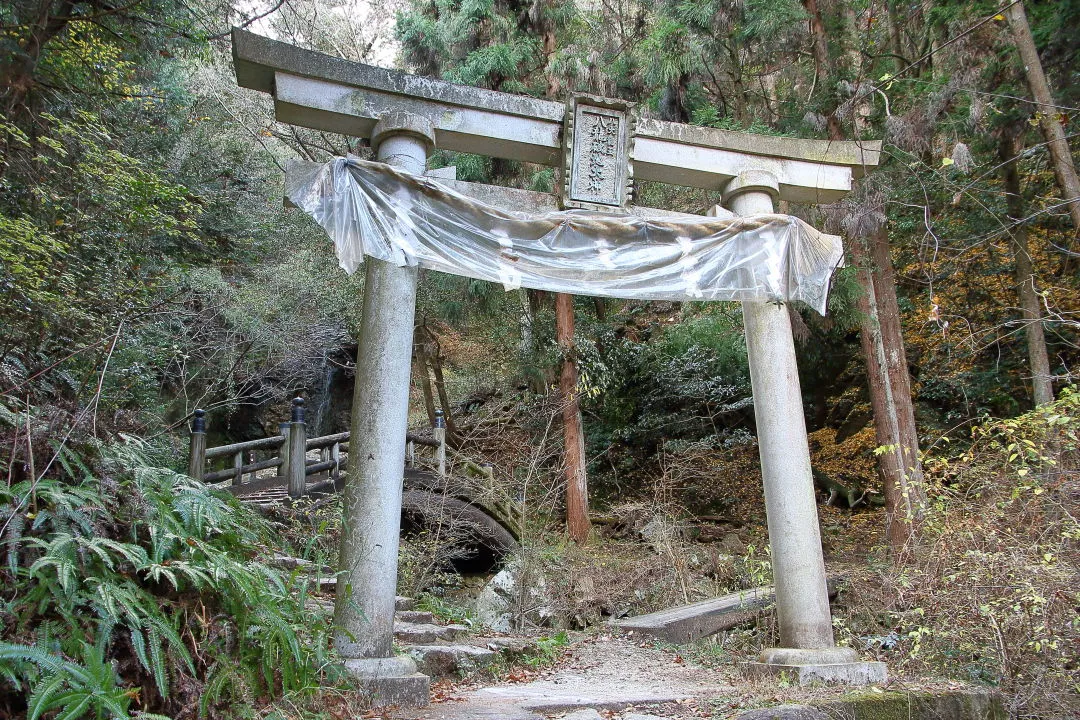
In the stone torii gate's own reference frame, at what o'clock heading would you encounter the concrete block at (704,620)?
The concrete block is roughly at 7 o'clock from the stone torii gate.

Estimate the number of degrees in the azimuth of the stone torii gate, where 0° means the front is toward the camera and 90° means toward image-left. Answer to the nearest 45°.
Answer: approximately 0°

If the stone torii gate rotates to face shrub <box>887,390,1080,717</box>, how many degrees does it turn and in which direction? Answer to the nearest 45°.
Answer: approximately 90° to its left

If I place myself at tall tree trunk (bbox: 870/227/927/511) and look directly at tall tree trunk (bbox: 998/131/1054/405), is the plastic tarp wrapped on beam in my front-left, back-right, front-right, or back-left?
back-right

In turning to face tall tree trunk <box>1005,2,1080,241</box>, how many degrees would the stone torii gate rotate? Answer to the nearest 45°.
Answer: approximately 135° to its left

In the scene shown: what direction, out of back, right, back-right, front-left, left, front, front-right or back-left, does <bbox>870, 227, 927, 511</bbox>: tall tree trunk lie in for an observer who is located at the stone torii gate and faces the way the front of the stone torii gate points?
back-left

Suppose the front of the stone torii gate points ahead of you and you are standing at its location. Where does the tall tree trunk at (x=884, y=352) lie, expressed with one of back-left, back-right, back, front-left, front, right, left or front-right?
back-left

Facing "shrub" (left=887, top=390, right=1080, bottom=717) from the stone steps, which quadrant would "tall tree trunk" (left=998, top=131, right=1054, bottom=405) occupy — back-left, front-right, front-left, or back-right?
front-left
